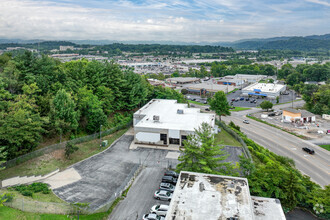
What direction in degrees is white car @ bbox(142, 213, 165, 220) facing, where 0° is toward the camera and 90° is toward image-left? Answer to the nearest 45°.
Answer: approximately 270°

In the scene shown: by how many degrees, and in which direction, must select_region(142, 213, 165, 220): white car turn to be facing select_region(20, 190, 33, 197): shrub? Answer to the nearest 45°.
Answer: approximately 180°

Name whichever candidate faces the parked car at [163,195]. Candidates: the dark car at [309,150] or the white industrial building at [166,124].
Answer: the white industrial building

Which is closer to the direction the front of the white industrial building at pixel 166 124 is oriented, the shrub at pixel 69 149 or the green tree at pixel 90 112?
the shrub

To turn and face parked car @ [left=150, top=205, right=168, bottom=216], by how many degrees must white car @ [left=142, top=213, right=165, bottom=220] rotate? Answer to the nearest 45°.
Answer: approximately 45° to its left

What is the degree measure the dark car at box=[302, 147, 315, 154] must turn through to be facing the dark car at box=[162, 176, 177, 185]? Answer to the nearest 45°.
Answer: approximately 90° to its left

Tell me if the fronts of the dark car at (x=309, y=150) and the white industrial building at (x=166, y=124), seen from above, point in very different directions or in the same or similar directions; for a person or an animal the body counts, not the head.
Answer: very different directions

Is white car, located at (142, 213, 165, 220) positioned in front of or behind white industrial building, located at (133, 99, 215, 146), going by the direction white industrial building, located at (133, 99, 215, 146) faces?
in front

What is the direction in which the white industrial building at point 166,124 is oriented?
toward the camera

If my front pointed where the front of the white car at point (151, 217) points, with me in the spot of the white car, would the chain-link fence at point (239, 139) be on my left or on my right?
on my left

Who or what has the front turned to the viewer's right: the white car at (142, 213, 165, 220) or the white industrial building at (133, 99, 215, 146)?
the white car

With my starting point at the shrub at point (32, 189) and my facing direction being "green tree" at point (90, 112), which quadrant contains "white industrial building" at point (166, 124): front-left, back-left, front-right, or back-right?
front-right

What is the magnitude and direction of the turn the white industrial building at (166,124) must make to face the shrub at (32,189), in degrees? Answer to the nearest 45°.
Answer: approximately 45° to its right

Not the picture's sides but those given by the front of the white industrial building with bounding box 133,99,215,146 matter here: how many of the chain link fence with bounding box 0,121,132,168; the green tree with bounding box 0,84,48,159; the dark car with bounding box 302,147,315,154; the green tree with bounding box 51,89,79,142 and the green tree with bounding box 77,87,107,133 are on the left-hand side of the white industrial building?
1
